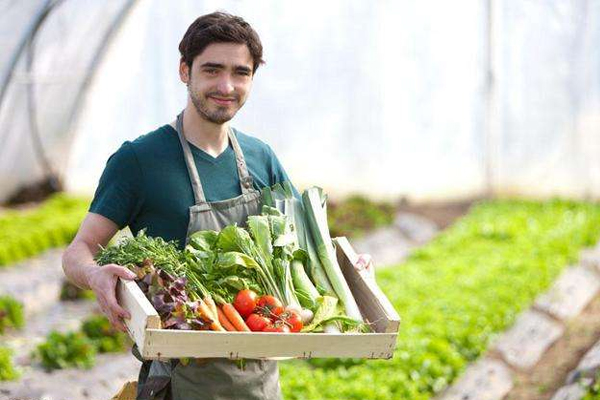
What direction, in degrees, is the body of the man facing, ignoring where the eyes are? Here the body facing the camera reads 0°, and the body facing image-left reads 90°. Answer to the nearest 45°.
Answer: approximately 315°
